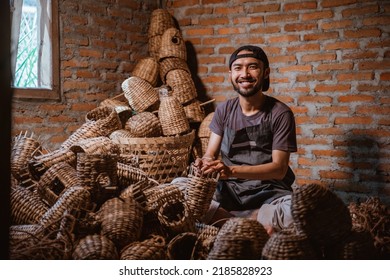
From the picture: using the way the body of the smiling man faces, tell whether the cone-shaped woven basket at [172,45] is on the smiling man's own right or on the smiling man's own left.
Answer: on the smiling man's own right

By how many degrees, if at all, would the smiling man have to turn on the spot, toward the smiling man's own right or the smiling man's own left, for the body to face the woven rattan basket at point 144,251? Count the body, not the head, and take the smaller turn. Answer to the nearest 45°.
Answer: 0° — they already face it

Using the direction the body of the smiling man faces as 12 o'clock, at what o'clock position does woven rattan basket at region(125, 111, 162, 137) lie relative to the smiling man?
The woven rattan basket is roughly at 3 o'clock from the smiling man.

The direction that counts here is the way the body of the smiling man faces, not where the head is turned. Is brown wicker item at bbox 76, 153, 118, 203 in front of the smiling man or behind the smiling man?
in front

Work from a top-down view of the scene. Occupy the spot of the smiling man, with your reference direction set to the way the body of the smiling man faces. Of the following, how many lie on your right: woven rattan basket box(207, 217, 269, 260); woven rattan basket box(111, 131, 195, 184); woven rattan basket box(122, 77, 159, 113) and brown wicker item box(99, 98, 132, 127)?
3

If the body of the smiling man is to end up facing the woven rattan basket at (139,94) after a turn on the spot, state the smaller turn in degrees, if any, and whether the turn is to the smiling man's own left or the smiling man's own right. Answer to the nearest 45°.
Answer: approximately 90° to the smiling man's own right

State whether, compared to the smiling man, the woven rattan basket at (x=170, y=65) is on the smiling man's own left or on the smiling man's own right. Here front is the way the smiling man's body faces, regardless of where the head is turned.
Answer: on the smiling man's own right

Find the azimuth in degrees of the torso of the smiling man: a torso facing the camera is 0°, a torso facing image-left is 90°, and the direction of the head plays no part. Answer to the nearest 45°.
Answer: approximately 45°

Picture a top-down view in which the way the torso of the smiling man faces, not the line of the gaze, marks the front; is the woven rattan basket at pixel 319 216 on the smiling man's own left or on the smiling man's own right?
on the smiling man's own left

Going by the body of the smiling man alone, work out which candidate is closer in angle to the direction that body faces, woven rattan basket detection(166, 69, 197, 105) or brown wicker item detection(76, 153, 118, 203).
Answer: the brown wicker item

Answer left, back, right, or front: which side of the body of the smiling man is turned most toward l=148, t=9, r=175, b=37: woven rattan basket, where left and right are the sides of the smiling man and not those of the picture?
right

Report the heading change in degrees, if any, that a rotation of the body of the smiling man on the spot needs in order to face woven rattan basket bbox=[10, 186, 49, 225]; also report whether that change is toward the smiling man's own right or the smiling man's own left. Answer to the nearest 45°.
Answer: approximately 45° to the smiling man's own right

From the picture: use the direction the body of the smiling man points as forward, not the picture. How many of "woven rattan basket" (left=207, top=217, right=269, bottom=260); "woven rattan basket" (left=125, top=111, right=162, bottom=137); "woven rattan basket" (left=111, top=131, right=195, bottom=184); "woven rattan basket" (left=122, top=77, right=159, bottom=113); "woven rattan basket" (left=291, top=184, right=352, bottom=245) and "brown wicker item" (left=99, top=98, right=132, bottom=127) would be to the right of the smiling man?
4

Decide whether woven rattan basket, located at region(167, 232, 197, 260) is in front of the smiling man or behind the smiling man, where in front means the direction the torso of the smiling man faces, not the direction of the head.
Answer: in front

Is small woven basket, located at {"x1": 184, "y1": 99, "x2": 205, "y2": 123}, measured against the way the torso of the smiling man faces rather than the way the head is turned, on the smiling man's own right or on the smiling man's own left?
on the smiling man's own right

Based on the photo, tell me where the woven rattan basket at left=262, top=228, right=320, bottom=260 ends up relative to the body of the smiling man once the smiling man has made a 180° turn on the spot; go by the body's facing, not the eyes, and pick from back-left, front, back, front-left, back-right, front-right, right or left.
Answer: back-right

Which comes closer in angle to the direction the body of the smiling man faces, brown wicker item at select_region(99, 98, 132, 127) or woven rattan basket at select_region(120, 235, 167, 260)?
the woven rattan basket
